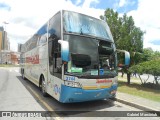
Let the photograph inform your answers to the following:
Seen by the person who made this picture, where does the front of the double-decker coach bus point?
facing the viewer and to the right of the viewer

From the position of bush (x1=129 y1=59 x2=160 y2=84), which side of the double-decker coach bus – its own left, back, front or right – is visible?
left

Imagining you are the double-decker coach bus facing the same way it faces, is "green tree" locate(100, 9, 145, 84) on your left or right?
on your left
